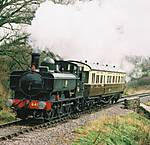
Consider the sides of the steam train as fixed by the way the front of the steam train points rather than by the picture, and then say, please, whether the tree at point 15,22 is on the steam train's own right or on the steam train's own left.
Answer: on the steam train's own right

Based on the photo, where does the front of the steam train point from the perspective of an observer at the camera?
facing the viewer and to the left of the viewer
